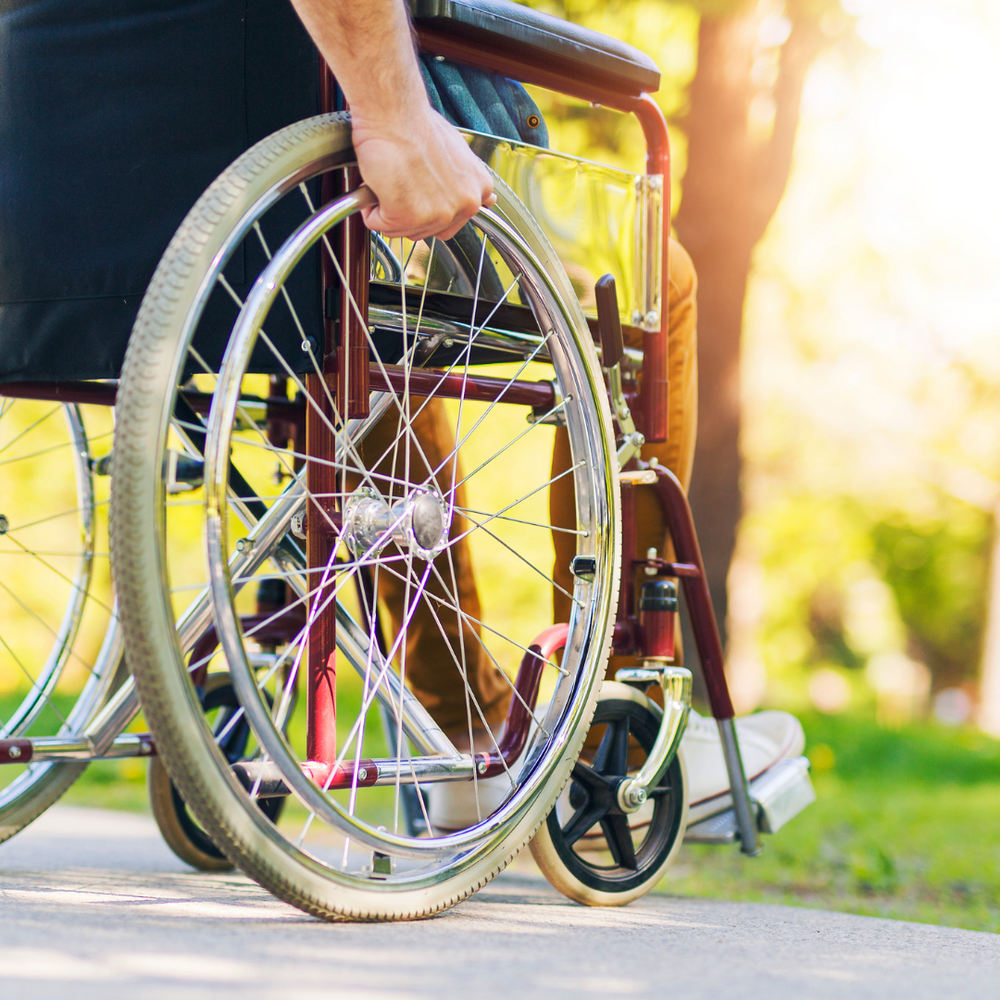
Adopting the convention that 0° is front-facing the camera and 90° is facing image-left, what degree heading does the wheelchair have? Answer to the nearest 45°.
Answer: approximately 225°
